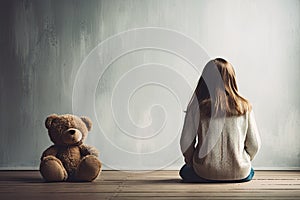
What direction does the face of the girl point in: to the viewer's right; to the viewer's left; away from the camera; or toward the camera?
away from the camera

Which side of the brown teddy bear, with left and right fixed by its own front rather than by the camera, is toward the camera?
front

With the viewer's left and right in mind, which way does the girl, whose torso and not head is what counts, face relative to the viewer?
facing away from the viewer

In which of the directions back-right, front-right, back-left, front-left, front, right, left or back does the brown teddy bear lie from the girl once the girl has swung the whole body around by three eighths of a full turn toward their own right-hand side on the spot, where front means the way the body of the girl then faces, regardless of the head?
back-right
